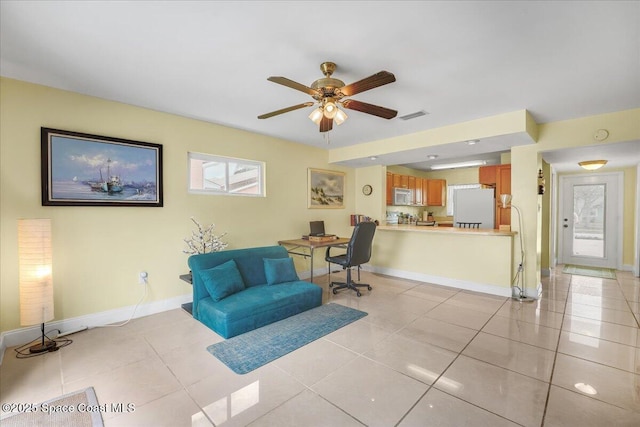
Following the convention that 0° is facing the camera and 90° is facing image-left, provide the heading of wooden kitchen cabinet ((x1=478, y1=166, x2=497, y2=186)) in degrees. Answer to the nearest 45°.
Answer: approximately 0°

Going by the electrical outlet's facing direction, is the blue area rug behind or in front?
in front

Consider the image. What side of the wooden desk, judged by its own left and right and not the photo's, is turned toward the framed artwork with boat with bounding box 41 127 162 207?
right

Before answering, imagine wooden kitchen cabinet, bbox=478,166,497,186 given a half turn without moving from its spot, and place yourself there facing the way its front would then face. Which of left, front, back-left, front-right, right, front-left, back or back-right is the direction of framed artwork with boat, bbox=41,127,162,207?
back-left

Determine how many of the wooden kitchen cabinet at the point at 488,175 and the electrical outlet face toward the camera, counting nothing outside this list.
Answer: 2

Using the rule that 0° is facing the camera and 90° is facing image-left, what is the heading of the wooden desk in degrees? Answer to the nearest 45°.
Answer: approximately 315°

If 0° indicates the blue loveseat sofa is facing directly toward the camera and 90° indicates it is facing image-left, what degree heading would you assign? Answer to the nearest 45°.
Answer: approximately 315°

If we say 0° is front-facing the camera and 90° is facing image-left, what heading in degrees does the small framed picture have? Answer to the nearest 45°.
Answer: approximately 315°

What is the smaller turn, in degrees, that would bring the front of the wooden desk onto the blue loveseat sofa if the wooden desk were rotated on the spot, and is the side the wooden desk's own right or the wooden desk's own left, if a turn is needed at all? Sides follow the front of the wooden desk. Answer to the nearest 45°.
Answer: approximately 90° to the wooden desk's own right

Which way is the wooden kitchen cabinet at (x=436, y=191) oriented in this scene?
toward the camera

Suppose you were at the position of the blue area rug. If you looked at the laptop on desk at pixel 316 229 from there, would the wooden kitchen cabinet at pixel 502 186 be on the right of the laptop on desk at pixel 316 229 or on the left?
right

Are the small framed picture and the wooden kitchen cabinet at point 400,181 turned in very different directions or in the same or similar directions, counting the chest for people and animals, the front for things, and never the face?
same or similar directions

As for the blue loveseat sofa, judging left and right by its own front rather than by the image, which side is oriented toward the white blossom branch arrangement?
back

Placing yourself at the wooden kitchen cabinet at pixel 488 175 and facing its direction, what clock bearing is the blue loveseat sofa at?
The blue loveseat sofa is roughly at 1 o'clock from the wooden kitchen cabinet.

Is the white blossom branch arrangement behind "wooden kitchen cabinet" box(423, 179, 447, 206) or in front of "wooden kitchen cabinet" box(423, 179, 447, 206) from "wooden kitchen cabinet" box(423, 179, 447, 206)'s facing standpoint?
in front

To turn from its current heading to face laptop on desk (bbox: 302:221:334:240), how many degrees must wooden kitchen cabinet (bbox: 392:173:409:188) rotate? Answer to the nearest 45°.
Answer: approximately 90° to its right

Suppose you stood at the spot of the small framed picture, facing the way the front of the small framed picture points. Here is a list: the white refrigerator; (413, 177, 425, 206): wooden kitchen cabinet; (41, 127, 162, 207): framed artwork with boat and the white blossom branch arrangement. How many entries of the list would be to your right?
2

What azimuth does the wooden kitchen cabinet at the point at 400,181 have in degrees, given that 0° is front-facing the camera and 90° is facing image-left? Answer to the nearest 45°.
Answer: approximately 315°

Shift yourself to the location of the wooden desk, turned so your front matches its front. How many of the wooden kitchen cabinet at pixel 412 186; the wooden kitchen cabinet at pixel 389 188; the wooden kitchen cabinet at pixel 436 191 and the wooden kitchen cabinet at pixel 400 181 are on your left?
4
